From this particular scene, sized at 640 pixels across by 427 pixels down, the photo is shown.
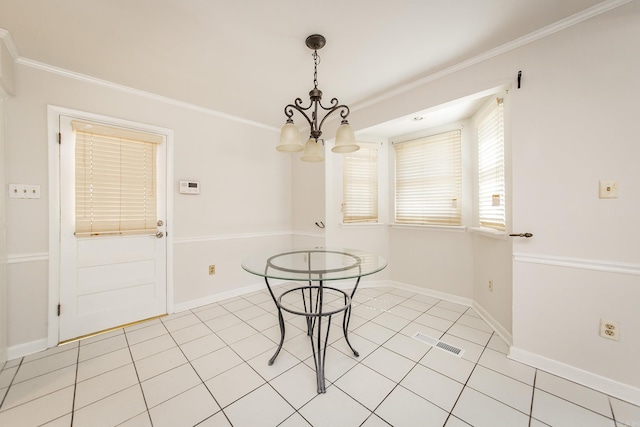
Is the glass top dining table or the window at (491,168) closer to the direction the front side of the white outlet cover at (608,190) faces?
the glass top dining table

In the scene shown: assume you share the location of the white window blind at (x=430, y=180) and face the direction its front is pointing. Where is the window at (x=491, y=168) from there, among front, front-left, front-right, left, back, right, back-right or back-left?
left

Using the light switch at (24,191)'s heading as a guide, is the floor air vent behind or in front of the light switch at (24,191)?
in front

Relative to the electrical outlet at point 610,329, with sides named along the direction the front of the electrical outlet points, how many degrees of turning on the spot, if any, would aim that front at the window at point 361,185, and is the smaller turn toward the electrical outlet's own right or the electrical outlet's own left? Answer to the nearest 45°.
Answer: approximately 90° to the electrical outlet's own right

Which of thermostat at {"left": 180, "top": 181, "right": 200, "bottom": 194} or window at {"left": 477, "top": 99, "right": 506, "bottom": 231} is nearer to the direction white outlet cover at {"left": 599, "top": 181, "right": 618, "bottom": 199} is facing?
the thermostat

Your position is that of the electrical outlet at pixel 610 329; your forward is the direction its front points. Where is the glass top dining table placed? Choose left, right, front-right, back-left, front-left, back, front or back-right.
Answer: front-right

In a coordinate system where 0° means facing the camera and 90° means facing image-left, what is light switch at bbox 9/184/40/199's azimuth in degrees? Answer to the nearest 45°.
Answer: approximately 0°

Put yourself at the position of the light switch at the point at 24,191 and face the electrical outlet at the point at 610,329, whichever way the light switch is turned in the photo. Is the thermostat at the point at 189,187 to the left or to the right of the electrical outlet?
left

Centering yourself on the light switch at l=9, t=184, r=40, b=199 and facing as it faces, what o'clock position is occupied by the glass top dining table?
The glass top dining table is roughly at 11 o'clock from the light switch.
